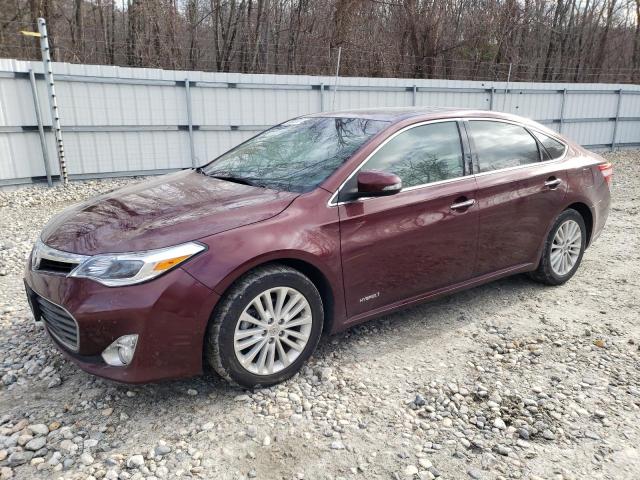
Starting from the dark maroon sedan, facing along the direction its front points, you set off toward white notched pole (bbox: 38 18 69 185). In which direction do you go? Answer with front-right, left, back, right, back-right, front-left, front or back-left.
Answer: right

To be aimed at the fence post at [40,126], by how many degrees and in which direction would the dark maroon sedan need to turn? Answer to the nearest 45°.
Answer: approximately 90° to its right

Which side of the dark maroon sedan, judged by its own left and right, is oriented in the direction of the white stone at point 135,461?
front

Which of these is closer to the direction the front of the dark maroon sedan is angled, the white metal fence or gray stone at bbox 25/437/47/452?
the gray stone

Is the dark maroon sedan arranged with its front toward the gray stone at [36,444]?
yes

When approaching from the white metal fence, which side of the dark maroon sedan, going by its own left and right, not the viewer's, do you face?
right

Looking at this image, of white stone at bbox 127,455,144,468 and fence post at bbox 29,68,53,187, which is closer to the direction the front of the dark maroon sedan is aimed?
the white stone

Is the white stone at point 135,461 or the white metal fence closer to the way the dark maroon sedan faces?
the white stone

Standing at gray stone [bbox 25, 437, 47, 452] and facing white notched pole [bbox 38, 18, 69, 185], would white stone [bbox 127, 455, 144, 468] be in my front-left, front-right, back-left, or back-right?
back-right

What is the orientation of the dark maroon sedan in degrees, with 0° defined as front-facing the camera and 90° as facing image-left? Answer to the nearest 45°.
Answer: approximately 45°
